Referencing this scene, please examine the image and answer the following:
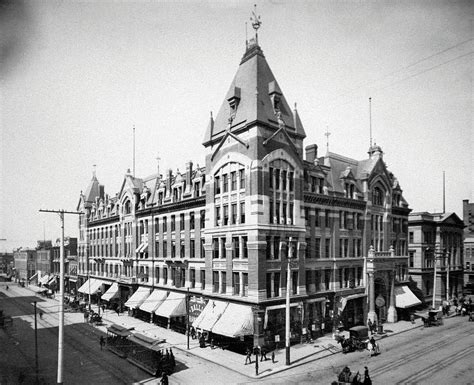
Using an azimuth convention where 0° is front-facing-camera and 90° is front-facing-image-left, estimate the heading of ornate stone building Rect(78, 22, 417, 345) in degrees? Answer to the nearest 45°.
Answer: approximately 315°

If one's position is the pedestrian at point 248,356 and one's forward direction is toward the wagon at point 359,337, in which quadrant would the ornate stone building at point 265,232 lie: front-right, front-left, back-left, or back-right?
front-left

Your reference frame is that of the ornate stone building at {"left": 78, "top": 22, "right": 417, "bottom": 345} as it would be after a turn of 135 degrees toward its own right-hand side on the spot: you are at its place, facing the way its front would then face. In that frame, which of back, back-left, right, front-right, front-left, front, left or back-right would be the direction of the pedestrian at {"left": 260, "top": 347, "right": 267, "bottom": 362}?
left
